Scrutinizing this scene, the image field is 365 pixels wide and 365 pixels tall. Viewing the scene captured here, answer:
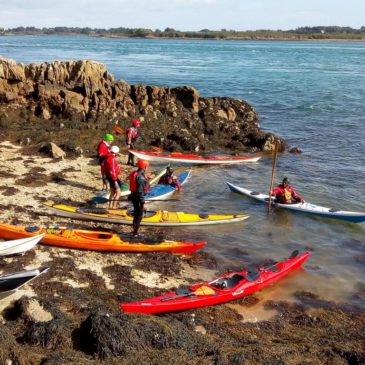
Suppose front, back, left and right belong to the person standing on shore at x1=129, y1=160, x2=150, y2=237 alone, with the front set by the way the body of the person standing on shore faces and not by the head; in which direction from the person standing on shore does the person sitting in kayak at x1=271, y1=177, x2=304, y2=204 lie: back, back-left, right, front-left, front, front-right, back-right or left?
front-left

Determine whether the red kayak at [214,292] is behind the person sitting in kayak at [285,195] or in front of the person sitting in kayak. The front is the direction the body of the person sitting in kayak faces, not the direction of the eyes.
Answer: in front
